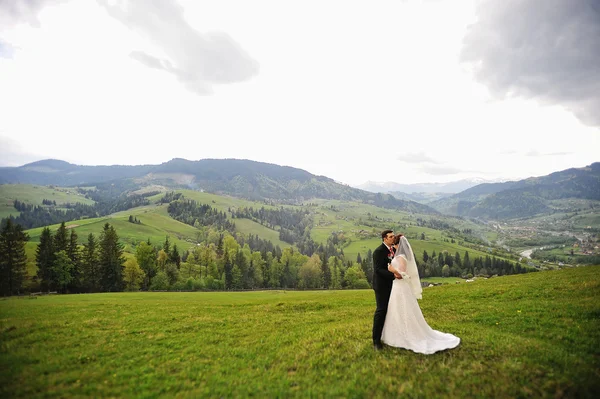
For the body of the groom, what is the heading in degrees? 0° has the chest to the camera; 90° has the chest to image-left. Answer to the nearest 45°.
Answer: approximately 270°
